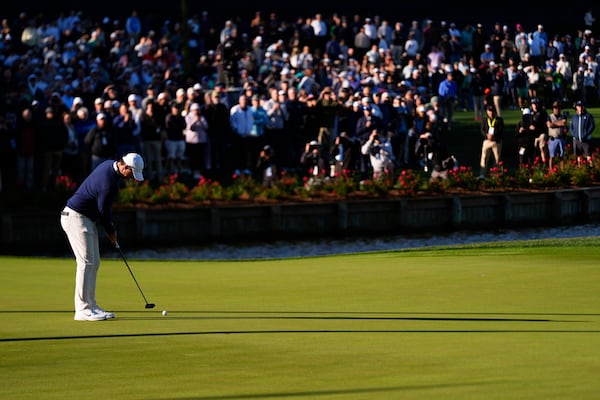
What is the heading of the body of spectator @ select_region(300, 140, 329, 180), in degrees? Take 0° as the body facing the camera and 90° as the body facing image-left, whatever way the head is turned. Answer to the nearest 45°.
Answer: approximately 0°

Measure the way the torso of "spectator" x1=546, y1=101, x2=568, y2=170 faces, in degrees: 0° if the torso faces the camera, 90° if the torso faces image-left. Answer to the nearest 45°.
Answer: approximately 0°

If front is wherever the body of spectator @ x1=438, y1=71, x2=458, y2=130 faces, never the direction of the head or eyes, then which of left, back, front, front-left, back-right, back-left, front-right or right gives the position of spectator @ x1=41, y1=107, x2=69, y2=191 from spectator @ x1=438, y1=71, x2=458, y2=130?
front-right

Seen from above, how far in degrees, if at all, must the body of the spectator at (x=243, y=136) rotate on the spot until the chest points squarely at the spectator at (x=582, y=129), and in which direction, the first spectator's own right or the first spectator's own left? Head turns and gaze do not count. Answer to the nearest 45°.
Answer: approximately 90° to the first spectator's own left

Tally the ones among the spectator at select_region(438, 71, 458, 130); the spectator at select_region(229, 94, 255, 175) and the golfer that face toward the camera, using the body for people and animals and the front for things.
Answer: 2

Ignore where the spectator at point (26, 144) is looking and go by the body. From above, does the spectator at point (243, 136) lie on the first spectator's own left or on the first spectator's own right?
on the first spectator's own left

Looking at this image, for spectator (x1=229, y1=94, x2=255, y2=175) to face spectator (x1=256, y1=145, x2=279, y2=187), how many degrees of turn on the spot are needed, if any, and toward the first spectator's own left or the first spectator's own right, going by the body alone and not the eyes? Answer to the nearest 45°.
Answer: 0° — they already face them

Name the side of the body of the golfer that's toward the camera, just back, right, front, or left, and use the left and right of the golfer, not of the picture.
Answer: right
